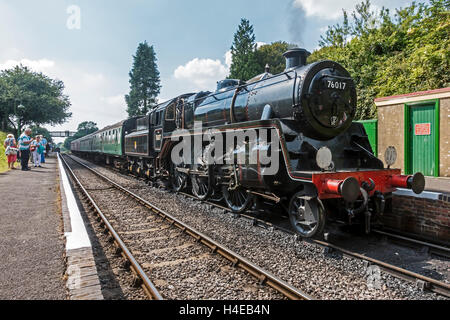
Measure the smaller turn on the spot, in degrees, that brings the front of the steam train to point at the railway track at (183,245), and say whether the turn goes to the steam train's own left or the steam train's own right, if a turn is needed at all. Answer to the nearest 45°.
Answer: approximately 90° to the steam train's own right

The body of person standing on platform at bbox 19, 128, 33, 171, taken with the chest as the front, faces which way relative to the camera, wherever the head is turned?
to the viewer's right

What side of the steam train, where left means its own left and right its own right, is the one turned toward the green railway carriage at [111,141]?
back

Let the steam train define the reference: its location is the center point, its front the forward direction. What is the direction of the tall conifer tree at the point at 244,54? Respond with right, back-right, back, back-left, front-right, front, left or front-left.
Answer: back-left

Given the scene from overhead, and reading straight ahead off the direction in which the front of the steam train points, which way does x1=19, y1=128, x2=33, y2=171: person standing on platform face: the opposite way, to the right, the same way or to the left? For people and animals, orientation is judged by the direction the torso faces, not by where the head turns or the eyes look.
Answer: to the left

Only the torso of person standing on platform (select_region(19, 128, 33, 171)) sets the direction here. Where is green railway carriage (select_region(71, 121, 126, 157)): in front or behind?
in front

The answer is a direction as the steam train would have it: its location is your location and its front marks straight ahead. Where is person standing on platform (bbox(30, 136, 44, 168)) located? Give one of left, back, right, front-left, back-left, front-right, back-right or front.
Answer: back

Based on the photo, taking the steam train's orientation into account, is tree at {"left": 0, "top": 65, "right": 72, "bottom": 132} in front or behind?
behind

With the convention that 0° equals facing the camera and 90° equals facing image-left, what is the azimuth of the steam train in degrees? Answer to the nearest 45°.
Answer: approximately 315°

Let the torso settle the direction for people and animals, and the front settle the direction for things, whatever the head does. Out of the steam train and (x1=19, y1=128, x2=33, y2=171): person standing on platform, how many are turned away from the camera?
0

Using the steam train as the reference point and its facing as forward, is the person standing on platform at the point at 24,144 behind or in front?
behind

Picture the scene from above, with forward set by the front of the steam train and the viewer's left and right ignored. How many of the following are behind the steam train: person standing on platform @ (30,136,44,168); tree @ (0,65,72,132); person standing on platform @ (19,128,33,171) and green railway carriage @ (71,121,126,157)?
4

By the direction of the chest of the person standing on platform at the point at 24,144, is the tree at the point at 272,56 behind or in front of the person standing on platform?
in front
